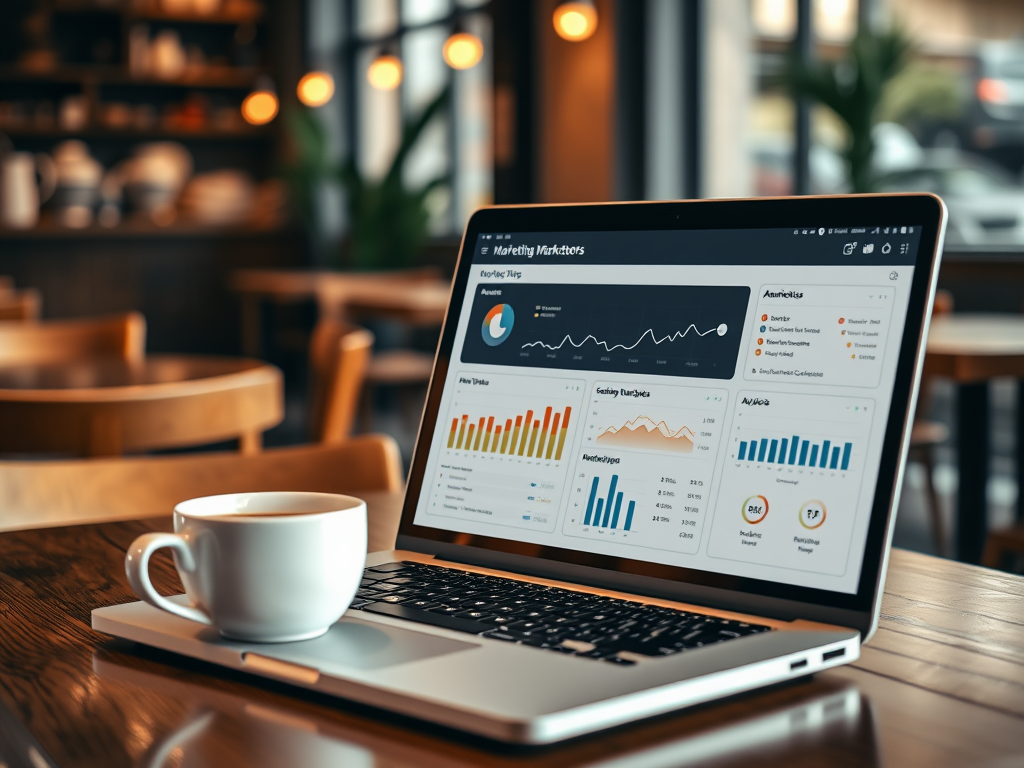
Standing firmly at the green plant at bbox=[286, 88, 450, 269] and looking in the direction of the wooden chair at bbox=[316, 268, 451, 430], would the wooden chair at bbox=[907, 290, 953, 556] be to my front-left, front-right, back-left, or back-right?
front-left

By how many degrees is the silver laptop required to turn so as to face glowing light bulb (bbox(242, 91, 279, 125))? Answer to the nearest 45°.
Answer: approximately 135° to its right

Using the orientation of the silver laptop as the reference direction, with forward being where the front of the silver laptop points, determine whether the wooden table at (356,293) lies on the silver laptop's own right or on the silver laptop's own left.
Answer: on the silver laptop's own right

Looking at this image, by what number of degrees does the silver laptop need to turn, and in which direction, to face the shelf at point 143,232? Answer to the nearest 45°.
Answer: approximately 135° to its right

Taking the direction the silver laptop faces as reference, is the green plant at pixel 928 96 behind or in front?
behind

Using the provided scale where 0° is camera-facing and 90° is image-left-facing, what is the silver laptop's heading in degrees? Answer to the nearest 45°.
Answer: approximately 45°

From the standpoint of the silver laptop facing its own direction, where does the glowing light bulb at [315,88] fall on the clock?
The glowing light bulb is roughly at 4 o'clock from the silver laptop.

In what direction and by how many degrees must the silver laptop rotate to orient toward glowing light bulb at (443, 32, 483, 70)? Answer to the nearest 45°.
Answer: approximately 135° to its right

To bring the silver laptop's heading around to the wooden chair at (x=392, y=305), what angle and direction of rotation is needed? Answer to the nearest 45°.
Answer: approximately 135° to its right

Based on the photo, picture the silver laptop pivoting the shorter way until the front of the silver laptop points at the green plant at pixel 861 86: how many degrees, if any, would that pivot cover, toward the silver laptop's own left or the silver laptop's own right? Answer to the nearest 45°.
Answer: approximately 135° to the silver laptop's own right

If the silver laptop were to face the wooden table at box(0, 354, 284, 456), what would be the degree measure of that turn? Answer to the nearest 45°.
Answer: approximately 90° to its right

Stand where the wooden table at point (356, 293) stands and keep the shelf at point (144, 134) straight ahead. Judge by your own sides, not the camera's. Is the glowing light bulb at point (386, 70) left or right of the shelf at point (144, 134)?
right

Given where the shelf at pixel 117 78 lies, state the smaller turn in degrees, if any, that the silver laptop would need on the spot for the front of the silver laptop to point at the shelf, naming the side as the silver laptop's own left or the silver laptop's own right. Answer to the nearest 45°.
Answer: approximately 135° to the silver laptop's own right

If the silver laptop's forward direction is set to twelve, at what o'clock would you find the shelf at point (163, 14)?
The shelf is roughly at 4 o'clock from the silver laptop.
